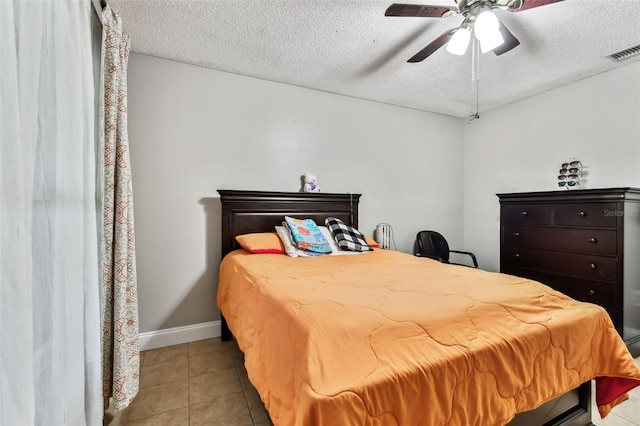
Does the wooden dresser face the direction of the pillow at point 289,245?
yes

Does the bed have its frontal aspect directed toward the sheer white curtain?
no

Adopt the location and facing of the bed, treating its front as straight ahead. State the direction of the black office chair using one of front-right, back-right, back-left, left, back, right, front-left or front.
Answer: back-left

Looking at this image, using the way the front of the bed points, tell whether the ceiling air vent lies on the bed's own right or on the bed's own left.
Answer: on the bed's own left

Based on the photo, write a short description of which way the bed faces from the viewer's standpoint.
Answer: facing the viewer and to the right of the viewer

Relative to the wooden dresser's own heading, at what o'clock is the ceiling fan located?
The ceiling fan is roughly at 11 o'clock from the wooden dresser.

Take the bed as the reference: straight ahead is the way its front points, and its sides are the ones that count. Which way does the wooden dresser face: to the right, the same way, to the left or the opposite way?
to the right

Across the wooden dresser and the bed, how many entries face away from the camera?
0

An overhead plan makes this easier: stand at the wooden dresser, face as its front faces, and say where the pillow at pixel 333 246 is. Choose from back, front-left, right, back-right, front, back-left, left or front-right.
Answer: front

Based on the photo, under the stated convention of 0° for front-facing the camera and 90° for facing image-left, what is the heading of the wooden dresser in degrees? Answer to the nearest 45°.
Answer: approximately 45°

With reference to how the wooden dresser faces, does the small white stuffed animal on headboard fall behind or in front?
in front

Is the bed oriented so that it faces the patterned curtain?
no

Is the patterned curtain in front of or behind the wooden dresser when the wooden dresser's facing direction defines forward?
in front

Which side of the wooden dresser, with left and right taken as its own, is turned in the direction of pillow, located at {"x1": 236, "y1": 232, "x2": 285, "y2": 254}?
front
